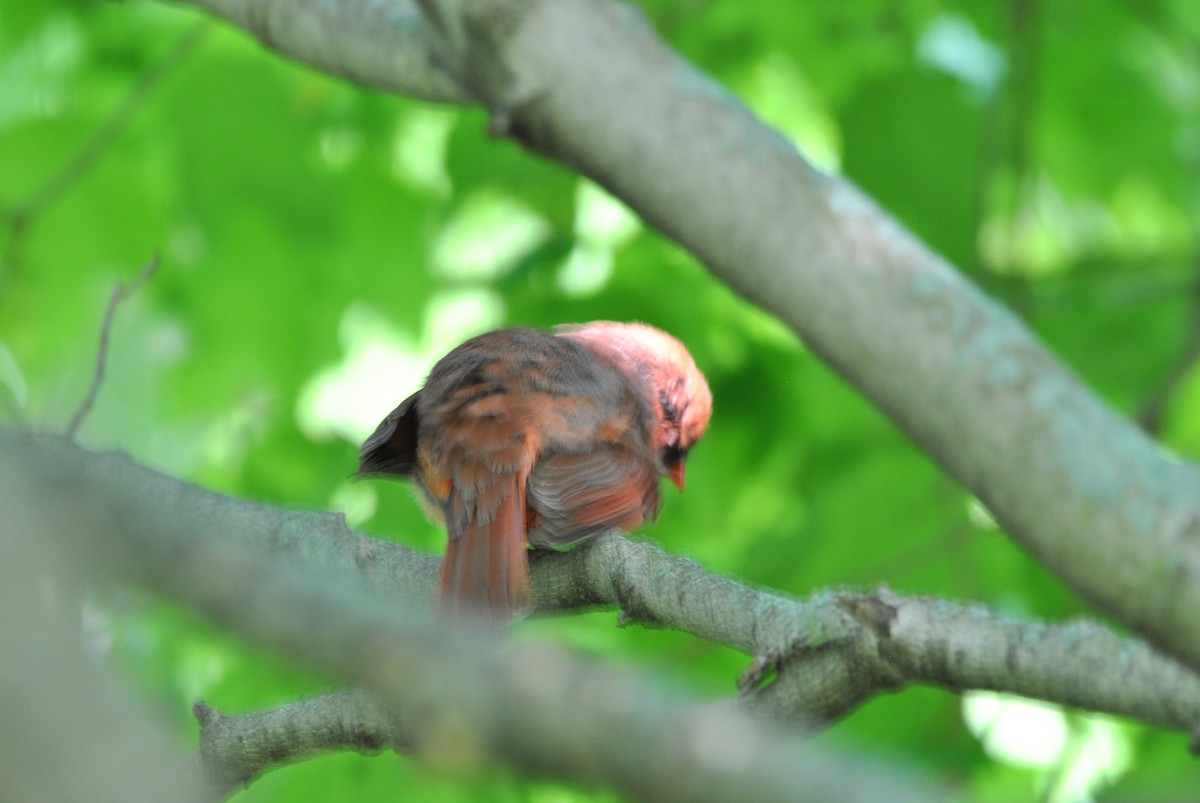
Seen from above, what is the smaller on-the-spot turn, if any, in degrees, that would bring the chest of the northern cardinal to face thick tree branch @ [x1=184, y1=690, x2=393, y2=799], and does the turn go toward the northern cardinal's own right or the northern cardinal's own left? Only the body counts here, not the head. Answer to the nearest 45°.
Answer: approximately 135° to the northern cardinal's own left

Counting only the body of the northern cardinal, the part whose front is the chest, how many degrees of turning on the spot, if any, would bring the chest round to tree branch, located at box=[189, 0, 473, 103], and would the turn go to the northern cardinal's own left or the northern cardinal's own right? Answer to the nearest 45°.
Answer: approximately 135° to the northern cardinal's own left

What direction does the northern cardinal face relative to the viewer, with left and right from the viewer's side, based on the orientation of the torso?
facing away from the viewer and to the right of the viewer

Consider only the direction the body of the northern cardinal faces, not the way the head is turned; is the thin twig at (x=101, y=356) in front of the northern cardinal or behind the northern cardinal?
behind
